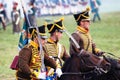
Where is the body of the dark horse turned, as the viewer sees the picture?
to the viewer's right

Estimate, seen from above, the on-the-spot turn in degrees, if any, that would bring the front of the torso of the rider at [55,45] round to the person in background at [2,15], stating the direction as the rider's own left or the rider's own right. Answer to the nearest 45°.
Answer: approximately 135° to the rider's own left

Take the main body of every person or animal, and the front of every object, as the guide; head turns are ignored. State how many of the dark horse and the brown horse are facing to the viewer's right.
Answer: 2

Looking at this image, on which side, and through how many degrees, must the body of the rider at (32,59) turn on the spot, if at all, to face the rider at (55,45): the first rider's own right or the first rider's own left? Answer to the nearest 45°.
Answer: approximately 90° to the first rider's own left

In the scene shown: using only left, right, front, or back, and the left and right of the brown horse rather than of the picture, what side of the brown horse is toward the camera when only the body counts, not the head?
right

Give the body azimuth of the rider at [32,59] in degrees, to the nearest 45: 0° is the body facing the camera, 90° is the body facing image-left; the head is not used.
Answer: approximately 315°

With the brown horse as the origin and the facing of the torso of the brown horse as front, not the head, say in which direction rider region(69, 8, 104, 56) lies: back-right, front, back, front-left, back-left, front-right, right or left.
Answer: left

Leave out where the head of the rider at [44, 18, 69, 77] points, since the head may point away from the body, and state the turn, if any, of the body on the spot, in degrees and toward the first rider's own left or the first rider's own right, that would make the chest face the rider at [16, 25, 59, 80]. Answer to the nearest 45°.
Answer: approximately 90° to the first rider's own right
